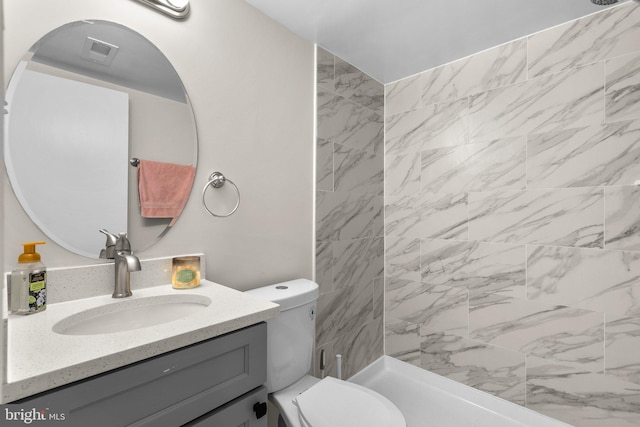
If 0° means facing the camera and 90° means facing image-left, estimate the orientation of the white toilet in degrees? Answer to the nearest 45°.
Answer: approximately 315°

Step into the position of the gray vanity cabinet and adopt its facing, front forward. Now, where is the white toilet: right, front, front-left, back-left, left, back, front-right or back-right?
left

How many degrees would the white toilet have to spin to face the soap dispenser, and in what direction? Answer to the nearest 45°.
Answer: approximately 90° to its right

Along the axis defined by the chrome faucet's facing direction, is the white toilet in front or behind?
in front

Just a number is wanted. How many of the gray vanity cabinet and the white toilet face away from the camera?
0
